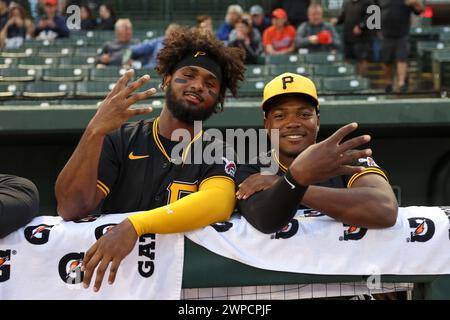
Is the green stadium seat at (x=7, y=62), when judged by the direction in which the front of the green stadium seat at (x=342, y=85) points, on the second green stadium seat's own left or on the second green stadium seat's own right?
on the second green stadium seat's own right

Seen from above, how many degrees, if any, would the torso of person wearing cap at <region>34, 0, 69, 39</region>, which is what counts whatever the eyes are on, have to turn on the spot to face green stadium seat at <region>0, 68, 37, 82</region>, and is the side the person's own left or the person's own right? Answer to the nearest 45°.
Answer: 0° — they already face it

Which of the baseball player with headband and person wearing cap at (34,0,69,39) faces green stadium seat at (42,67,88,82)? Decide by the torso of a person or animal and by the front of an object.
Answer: the person wearing cap

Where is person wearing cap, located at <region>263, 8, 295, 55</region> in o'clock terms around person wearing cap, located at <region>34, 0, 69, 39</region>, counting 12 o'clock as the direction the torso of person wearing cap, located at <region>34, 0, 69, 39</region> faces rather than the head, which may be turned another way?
person wearing cap, located at <region>263, 8, 295, 55</region> is roughly at 10 o'clock from person wearing cap, located at <region>34, 0, 69, 39</region>.

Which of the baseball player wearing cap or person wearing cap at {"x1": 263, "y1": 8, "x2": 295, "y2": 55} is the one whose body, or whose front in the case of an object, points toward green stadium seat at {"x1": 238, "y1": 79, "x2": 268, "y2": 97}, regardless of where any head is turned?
the person wearing cap

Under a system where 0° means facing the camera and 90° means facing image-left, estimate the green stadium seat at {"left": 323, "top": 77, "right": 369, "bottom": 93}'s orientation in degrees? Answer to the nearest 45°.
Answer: approximately 0°

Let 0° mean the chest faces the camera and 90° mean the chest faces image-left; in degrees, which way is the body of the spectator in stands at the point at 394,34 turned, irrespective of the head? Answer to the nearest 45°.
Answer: approximately 0°

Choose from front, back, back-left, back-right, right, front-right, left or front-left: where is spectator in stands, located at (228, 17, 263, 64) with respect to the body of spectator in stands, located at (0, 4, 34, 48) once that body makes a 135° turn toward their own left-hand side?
right

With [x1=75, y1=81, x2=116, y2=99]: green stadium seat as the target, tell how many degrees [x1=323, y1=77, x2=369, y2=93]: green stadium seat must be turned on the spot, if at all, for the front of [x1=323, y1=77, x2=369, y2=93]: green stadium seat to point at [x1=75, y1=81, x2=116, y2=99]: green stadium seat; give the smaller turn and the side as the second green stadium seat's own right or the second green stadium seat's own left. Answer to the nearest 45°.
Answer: approximately 90° to the second green stadium seat's own right

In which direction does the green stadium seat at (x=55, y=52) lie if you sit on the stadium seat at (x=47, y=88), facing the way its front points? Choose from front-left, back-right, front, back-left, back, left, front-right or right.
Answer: back

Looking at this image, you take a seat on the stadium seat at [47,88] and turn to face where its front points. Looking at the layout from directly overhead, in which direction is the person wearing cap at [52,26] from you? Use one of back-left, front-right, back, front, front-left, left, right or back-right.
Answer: back
